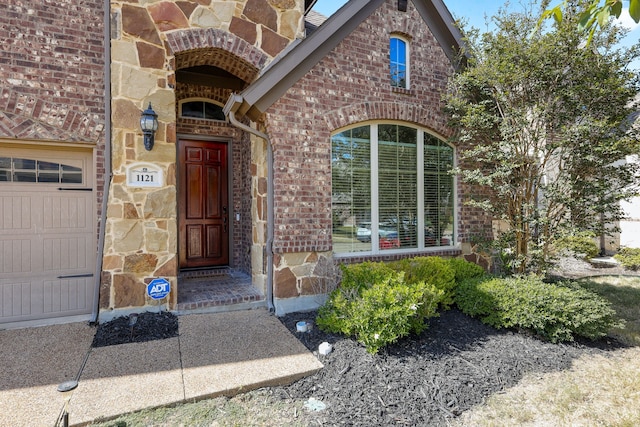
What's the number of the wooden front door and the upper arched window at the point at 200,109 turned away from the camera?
0

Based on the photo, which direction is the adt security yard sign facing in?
toward the camera

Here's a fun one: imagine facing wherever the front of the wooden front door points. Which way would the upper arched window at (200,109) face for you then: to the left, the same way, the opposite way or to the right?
the same way

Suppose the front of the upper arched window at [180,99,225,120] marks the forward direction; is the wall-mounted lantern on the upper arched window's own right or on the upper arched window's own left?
on the upper arched window's own right

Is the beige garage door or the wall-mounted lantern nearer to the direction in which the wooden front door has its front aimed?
the wall-mounted lantern

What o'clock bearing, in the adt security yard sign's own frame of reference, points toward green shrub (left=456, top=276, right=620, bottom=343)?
The green shrub is roughly at 10 o'clock from the adt security yard sign.

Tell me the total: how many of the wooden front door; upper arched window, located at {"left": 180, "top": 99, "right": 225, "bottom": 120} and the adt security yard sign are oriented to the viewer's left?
0

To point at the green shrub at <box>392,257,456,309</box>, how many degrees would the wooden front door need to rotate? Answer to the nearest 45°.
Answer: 0° — it already faces it

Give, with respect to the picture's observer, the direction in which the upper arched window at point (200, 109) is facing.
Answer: facing the viewer and to the right of the viewer

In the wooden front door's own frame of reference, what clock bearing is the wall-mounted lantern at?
The wall-mounted lantern is roughly at 2 o'clock from the wooden front door.
